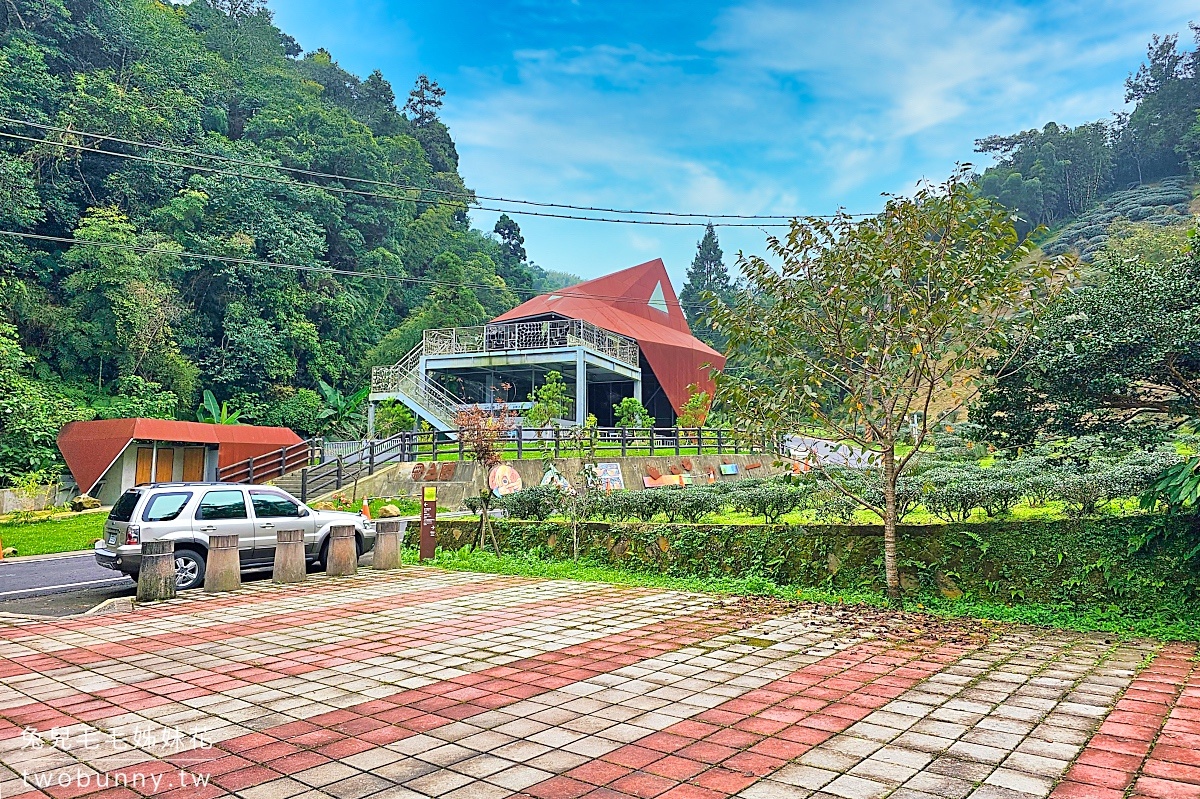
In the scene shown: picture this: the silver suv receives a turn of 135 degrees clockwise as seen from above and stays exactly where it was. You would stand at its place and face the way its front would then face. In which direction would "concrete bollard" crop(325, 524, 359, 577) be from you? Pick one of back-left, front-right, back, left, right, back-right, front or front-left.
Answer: left

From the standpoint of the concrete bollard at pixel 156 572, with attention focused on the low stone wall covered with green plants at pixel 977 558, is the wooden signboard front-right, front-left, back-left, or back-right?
front-left

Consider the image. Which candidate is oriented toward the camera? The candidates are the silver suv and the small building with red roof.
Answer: the small building with red roof

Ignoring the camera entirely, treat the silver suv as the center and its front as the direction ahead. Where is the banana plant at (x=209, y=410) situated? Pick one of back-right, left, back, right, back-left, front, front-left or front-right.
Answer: front-left

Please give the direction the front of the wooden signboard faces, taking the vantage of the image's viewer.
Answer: facing the viewer

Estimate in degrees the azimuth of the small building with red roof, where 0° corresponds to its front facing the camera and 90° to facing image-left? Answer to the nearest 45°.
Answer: approximately 0°

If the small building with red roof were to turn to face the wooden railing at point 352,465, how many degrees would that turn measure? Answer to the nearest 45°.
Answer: approximately 45° to its left

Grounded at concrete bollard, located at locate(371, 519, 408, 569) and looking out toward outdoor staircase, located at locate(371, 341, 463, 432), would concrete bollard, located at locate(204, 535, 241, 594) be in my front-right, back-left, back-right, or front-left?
back-left

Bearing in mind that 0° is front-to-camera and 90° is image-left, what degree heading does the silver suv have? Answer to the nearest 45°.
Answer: approximately 225°

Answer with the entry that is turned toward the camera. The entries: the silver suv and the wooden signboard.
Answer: the wooden signboard

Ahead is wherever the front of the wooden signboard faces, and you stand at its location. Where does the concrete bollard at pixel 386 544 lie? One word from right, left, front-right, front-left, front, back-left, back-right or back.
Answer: front-right

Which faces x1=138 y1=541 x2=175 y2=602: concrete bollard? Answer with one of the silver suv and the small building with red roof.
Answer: the small building with red roof

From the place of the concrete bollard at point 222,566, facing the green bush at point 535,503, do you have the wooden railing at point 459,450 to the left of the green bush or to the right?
left

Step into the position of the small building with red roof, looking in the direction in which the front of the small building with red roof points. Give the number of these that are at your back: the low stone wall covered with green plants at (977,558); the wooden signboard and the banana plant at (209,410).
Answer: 1

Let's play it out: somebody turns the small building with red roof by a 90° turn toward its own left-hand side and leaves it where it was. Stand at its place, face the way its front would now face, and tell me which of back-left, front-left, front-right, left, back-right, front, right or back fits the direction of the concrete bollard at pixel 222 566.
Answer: right
